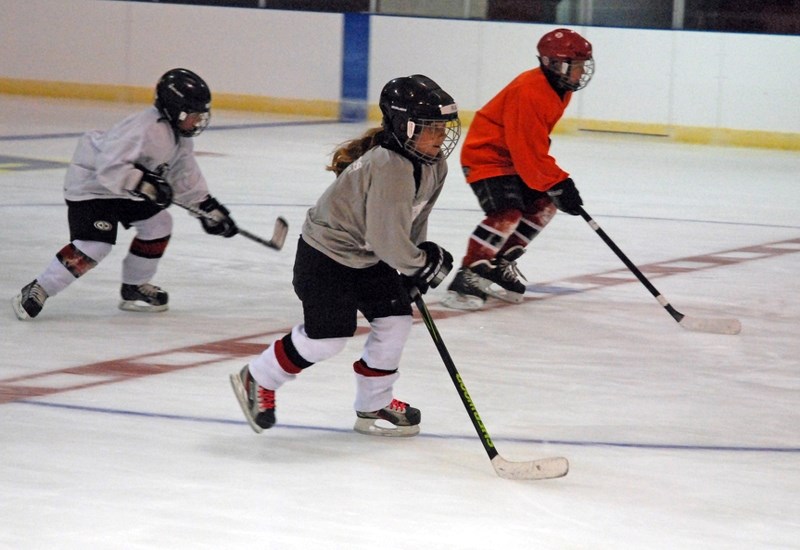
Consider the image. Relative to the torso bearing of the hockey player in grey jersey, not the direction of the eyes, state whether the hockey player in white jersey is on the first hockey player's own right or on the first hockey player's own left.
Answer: on the first hockey player's own left

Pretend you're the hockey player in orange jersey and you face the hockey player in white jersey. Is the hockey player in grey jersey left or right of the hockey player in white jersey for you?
left

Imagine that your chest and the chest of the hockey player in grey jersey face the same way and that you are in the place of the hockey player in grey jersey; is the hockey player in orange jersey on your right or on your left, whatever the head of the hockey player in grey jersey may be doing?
on your left

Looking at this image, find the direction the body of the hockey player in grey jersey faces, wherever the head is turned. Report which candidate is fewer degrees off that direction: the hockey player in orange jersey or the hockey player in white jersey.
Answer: the hockey player in orange jersey

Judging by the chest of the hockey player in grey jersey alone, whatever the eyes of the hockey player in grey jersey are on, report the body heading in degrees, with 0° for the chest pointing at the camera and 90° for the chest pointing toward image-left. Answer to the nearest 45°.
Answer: approximately 270°

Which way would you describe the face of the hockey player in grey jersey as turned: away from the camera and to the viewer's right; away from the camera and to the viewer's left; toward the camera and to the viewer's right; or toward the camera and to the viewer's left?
toward the camera and to the viewer's right

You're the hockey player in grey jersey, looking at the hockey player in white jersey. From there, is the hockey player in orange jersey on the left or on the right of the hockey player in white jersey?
right
